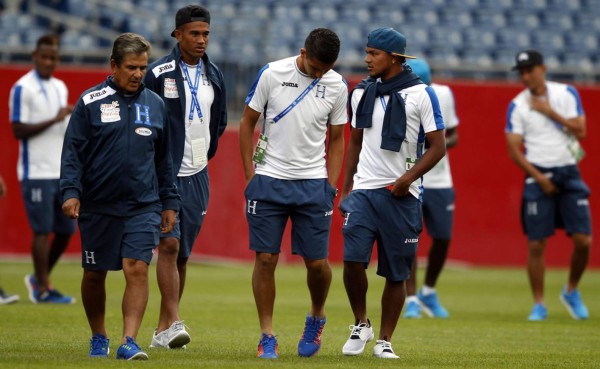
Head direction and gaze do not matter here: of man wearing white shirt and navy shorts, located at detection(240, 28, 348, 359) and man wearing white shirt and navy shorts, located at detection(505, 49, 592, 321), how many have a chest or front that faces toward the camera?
2

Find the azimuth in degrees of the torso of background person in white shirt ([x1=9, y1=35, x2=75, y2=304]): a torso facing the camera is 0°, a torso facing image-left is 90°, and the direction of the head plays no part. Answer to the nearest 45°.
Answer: approximately 315°

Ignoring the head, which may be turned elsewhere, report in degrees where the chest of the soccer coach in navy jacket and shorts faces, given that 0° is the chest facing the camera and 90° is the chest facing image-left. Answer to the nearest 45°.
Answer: approximately 0°

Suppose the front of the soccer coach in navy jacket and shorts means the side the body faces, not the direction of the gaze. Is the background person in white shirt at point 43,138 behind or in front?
behind

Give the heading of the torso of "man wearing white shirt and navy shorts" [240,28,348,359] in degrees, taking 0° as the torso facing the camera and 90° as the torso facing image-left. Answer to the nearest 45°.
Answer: approximately 0°

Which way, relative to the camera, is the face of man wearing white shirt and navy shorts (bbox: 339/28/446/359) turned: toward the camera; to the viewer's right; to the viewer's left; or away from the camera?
to the viewer's left

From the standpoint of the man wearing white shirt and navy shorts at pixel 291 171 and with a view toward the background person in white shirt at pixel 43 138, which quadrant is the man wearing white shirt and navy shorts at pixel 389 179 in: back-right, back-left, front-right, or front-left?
back-right
